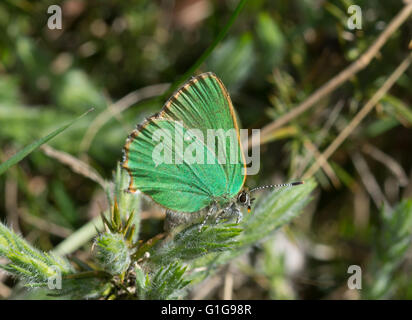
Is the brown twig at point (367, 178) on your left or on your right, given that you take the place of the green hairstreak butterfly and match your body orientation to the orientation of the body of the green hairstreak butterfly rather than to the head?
on your left

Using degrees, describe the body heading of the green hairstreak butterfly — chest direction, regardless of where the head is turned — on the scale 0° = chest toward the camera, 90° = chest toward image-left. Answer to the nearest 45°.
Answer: approximately 270°

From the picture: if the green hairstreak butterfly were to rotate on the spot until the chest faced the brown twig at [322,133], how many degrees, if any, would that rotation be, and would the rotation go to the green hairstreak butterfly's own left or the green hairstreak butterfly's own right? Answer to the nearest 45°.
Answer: approximately 45° to the green hairstreak butterfly's own left

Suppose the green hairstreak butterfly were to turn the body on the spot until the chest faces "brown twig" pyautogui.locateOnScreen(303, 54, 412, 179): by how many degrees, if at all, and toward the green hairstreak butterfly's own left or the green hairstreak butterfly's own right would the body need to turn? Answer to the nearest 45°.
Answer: approximately 45° to the green hairstreak butterfly's own left
